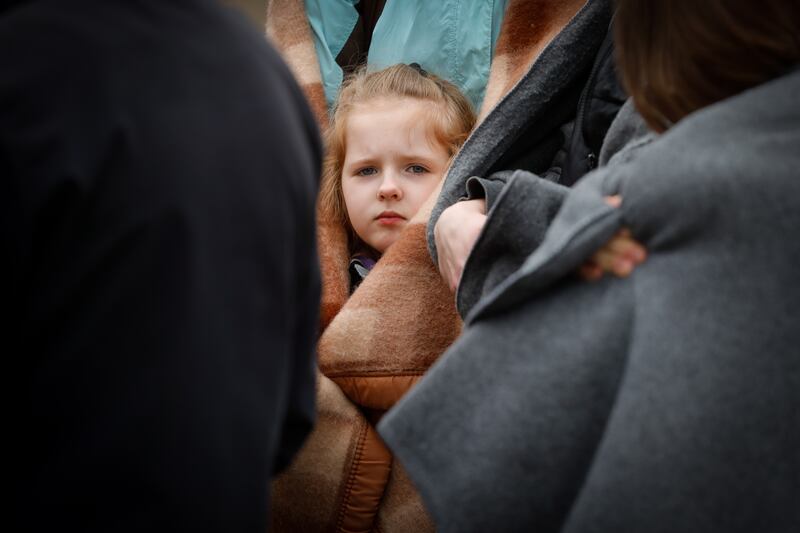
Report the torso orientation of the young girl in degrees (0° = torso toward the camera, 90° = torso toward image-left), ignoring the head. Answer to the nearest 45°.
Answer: approximately 0°

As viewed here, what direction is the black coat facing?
away from the camera

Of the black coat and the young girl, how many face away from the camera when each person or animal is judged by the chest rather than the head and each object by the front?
1

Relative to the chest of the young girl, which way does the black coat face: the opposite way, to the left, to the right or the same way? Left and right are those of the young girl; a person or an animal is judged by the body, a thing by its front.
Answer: the opposite way

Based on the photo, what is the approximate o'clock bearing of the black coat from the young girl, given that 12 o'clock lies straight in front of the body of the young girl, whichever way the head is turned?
The black coat is roughly at 12 o'clock from the young girl.
